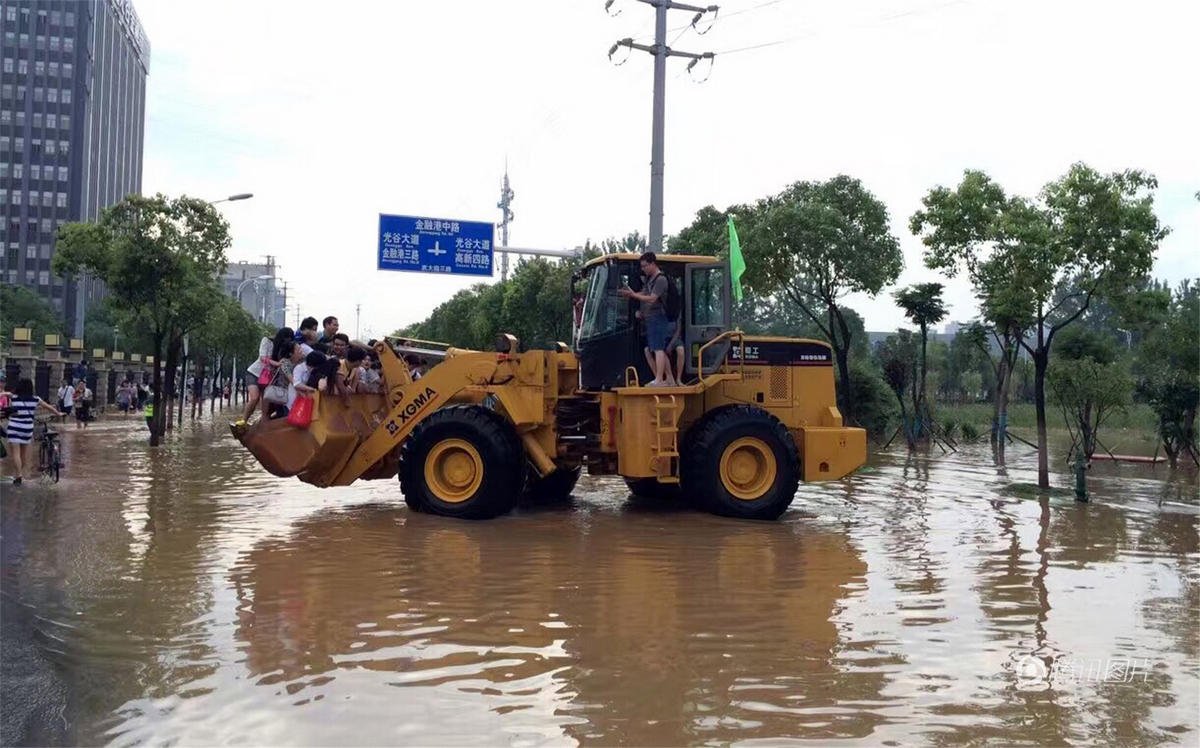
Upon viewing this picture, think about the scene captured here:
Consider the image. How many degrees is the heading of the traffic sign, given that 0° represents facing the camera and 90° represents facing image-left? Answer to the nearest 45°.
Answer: approximately 0°

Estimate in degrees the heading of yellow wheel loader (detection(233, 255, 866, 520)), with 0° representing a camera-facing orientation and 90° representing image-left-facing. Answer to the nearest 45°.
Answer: approximately 90°

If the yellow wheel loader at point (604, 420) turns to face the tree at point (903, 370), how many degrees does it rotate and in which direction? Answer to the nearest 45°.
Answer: approximately 135° to its right

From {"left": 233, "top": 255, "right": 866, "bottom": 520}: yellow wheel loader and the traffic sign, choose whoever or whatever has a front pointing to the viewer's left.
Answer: the yellow wheel loader

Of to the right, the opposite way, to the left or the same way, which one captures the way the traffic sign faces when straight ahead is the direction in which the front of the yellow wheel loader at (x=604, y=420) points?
to the left

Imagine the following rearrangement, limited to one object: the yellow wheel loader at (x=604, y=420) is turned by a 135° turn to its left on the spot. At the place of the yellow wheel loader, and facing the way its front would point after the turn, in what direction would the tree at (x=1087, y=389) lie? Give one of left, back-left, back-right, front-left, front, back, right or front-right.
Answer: left
